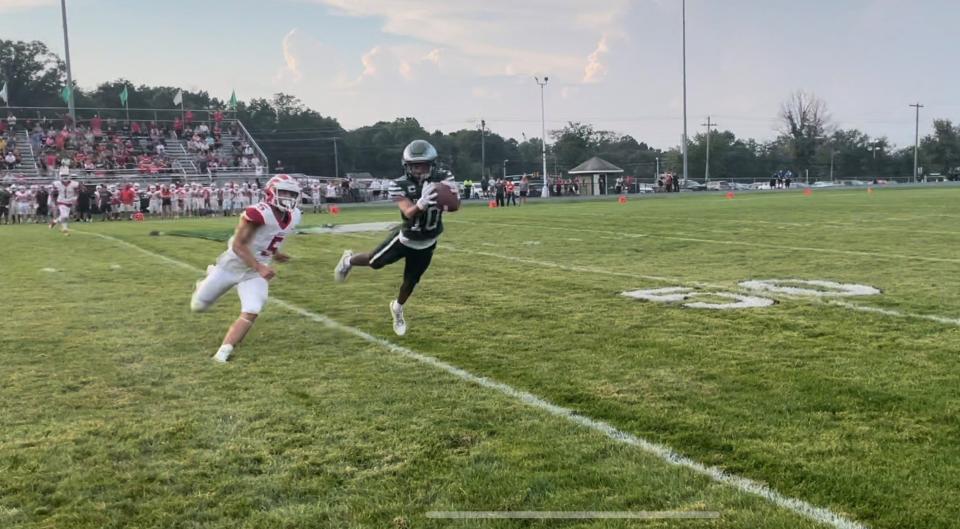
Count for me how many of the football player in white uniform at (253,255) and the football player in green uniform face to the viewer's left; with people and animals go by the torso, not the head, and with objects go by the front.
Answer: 0

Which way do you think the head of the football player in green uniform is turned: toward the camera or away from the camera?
toward the camera

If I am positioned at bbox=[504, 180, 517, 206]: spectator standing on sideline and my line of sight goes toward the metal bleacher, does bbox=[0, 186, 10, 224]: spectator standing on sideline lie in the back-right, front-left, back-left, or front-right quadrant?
front-left

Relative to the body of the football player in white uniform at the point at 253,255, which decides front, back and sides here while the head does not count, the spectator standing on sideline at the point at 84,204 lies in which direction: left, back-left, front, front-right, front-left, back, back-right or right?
back-left

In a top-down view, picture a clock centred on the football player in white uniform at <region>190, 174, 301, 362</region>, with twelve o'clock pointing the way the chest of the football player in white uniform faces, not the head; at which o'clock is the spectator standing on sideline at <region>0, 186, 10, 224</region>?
The spectator standing on sideline is roughly at 7 o'clock from the football player in white uniform.

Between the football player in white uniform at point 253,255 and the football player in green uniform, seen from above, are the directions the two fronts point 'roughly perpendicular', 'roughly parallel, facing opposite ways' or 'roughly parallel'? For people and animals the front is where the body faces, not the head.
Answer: roughly parallel

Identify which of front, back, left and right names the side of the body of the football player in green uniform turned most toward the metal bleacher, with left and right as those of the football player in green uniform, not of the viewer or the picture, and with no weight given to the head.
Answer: back

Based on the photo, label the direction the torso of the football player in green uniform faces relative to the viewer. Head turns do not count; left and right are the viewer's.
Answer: facing the viewer and to the right of the viewer

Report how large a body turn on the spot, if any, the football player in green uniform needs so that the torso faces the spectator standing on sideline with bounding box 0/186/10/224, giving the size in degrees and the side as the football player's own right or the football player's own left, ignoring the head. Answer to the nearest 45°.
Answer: approximately 180°

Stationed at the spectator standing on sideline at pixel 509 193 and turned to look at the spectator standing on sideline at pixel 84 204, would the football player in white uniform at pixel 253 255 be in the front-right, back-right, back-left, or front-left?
front-left

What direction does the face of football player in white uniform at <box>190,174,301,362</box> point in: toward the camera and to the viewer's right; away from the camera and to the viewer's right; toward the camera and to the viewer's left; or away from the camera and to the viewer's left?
toward the camera and to the viewer's right
